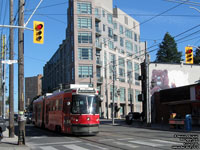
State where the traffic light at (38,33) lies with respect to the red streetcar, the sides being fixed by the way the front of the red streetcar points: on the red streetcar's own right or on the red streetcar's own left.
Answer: on the red streetcar's own right

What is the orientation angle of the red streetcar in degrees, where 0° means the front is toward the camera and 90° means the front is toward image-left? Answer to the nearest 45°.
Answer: approximately 315°

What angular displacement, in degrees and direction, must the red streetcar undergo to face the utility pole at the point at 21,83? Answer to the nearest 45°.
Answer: approximately 90° to its right

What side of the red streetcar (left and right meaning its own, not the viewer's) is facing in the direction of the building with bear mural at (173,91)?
left
